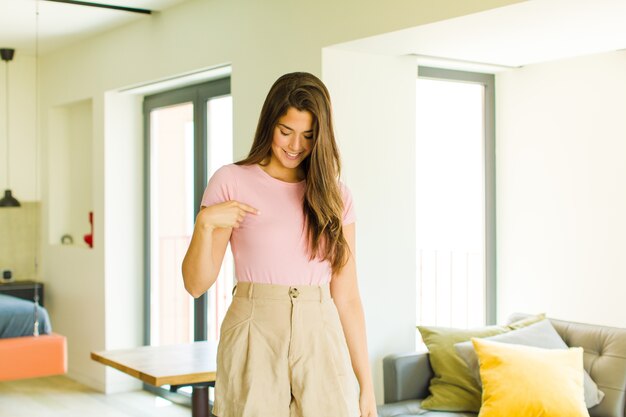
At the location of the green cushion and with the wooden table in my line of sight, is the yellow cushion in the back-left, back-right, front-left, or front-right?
back-left

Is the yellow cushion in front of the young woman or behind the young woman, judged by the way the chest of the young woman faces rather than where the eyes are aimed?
behind

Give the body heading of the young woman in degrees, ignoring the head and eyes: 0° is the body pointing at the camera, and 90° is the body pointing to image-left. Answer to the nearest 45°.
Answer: approximately 0°

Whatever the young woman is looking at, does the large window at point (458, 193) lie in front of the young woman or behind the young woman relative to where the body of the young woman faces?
behind

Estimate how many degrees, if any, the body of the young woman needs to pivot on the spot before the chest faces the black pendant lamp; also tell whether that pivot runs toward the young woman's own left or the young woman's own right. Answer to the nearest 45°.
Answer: approximately 135° to the young woman's own right

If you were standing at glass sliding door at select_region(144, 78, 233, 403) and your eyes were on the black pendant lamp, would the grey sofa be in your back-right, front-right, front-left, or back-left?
back-left

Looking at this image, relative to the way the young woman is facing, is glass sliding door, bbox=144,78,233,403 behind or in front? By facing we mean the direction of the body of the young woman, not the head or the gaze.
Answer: behind

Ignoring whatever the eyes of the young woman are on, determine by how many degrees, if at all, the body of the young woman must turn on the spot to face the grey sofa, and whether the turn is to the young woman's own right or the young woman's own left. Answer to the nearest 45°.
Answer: approximately 135° to the young woman's own left

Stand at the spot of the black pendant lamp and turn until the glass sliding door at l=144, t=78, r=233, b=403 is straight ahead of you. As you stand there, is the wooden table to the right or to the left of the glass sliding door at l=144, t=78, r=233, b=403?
right
